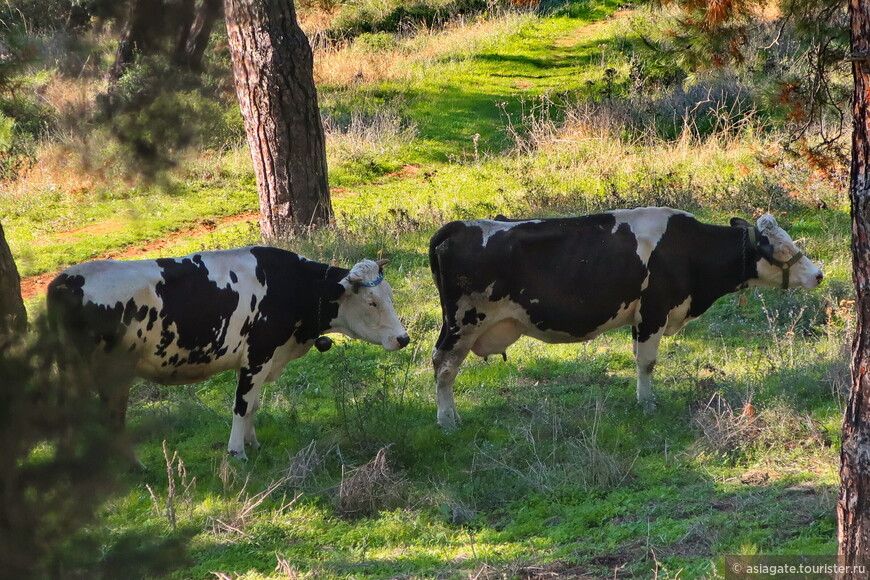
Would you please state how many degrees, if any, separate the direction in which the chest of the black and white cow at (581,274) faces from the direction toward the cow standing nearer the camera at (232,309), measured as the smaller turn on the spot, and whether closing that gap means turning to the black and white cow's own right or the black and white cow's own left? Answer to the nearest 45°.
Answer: approximately 180°

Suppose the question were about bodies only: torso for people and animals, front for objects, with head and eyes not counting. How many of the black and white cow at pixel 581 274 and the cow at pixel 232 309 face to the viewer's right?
2

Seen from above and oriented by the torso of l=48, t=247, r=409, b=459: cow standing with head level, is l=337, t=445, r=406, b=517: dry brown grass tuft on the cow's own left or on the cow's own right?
on the cow's own right

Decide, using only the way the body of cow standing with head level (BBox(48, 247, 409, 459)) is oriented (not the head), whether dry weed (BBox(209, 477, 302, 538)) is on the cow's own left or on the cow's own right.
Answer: on the cow's own right

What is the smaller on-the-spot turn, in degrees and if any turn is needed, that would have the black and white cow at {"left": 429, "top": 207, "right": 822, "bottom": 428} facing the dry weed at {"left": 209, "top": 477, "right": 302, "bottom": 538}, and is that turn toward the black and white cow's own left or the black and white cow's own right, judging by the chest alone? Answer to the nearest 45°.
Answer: approximately 135° to the black and white cow's own right

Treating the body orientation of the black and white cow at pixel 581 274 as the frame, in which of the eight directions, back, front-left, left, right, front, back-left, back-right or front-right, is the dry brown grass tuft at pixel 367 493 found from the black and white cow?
back-right

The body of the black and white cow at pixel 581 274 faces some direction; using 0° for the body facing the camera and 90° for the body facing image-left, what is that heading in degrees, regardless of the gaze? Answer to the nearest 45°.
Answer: approximately 270°

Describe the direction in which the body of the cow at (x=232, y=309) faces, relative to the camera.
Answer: to the viewer's right

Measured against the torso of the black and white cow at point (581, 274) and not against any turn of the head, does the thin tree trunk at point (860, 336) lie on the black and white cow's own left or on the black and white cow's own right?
on the black and white cow's own right
